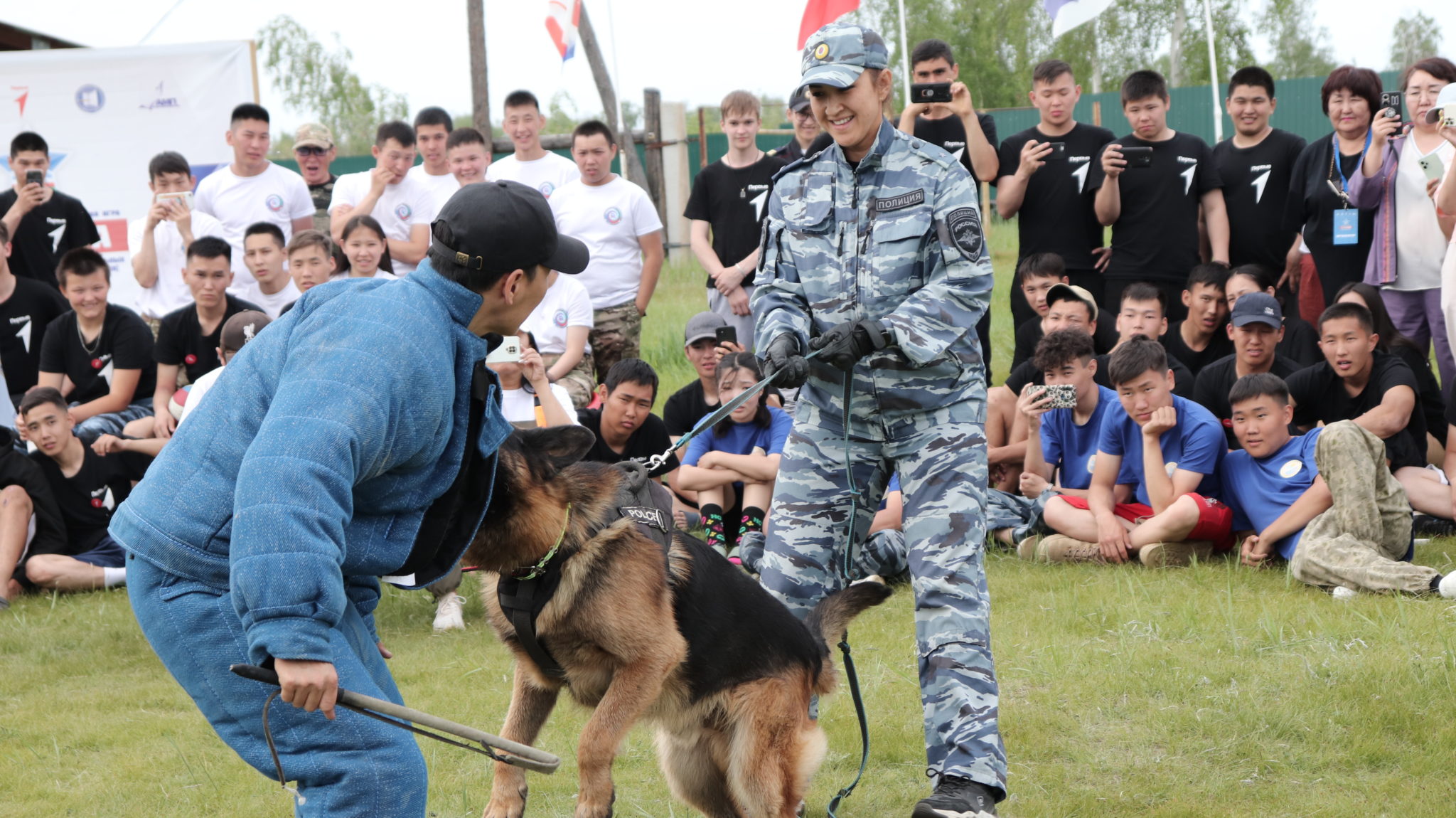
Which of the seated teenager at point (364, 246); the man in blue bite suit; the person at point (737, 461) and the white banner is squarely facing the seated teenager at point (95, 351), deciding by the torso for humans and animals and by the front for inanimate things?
the white banner

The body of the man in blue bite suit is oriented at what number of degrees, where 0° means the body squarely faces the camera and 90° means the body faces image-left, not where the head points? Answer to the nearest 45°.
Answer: approximately 270°

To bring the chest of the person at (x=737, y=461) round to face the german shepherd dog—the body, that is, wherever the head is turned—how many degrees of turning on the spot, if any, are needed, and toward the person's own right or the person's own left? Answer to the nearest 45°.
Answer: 0° — they already face it

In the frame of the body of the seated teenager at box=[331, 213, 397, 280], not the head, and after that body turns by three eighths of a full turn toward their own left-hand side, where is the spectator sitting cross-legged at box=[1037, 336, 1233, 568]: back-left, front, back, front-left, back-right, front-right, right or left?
right

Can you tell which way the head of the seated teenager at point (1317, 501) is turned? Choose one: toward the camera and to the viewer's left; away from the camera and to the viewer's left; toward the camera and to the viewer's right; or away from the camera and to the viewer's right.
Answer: toward the camera and to the viewer's left

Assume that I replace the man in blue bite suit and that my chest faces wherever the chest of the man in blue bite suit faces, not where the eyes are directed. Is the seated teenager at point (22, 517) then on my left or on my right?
on my left

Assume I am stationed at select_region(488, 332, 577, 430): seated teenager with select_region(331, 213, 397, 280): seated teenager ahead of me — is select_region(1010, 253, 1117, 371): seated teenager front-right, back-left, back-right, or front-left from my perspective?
back-right

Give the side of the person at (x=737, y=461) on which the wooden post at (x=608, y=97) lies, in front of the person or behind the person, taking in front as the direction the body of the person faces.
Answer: behind

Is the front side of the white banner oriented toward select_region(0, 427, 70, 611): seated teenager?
yes
